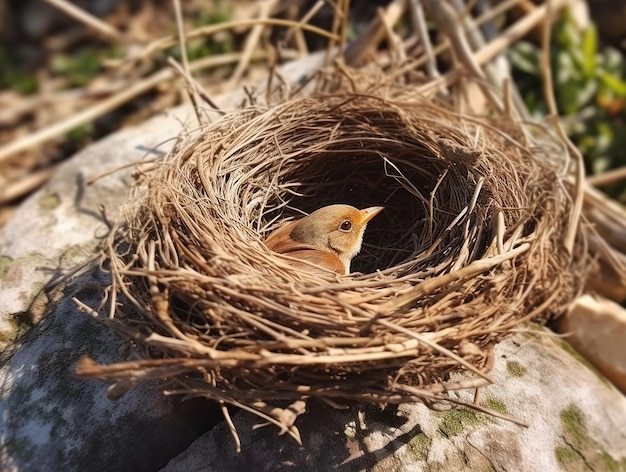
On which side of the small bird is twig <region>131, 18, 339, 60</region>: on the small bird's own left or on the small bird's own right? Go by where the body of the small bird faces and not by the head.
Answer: on the small bird's own left

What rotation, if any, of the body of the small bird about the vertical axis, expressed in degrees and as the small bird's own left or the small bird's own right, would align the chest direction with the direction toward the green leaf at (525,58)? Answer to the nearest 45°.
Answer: approximately 45° to the small bird's own left

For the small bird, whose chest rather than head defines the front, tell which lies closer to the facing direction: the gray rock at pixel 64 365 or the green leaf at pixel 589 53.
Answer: the green leaf

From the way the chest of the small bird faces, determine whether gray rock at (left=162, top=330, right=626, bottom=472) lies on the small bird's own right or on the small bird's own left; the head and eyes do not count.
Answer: on the small bird's own right

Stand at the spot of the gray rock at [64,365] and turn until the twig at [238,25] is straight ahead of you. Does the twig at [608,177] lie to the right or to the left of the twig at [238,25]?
right

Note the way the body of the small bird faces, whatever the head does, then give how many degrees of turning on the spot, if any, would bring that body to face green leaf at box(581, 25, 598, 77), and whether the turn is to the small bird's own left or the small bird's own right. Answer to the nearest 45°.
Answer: approximately 45° to the small bird's own left

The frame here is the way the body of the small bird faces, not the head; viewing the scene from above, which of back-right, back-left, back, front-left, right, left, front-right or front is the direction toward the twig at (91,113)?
back-left

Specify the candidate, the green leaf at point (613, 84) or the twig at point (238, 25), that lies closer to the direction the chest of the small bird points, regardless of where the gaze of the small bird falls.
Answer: the green leaf

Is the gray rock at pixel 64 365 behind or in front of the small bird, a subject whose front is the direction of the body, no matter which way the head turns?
behind

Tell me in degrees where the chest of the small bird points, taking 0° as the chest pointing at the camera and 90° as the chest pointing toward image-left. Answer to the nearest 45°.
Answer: approximately 270°

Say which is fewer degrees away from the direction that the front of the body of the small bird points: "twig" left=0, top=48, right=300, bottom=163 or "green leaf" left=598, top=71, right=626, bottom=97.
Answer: the green leaf

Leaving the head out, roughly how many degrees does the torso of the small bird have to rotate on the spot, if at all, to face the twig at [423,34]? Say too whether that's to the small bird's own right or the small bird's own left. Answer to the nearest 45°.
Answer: approximately 45° to the small bird's own left

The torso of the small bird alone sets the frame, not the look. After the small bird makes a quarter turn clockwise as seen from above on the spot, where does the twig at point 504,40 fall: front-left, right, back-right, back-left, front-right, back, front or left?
back-left

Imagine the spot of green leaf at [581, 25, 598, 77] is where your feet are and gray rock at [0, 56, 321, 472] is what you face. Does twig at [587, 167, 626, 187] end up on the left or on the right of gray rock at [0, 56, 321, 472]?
left
